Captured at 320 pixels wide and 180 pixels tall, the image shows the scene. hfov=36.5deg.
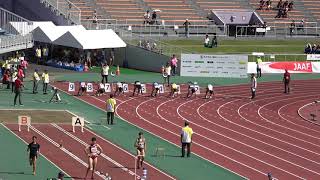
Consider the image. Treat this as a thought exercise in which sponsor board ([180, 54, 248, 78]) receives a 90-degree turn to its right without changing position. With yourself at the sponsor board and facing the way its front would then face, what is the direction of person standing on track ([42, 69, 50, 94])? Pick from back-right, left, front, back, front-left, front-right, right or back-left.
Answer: front-left

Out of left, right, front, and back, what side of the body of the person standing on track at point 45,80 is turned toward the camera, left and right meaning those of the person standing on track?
front

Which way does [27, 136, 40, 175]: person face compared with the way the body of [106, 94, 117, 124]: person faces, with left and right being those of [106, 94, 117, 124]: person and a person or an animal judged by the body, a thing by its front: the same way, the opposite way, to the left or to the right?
the opposite way

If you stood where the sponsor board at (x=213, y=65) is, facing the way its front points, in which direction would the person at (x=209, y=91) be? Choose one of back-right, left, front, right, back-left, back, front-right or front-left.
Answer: front

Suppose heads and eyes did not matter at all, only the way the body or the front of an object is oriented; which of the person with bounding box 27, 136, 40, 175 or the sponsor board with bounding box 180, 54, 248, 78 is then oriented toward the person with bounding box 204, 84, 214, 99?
the sponsor board

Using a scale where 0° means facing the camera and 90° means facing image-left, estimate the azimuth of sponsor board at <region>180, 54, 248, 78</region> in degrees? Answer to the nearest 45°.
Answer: approximately 0°

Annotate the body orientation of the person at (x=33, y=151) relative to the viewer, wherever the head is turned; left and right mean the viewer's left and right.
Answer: facing the viewer

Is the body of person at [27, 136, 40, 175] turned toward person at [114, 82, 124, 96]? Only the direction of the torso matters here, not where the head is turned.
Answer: no
